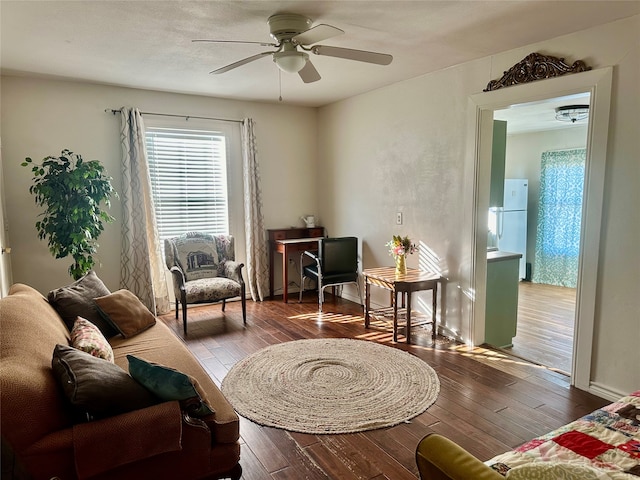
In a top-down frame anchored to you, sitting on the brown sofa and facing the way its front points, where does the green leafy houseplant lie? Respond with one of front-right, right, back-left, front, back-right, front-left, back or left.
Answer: left

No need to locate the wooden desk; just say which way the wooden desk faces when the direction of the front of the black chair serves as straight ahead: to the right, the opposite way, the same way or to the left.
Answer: the opposite way

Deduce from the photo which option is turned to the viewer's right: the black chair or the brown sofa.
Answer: the brown sofa

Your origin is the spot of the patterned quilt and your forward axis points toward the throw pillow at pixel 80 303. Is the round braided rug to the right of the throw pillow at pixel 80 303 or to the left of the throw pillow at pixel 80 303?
right

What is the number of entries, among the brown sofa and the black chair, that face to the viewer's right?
1

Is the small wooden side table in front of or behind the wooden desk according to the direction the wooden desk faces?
in front

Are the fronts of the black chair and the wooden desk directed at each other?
yes

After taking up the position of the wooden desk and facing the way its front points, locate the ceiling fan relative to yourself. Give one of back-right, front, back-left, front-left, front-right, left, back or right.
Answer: front-right

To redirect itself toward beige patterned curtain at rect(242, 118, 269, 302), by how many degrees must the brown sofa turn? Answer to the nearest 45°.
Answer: approximately 45° to its left

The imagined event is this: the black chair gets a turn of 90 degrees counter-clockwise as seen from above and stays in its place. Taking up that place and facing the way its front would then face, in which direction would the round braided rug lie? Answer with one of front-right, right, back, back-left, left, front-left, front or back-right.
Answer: front-left

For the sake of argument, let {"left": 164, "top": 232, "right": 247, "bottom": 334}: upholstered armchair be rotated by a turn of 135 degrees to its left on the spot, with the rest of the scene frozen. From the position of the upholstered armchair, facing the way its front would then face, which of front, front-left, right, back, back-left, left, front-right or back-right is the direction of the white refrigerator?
right

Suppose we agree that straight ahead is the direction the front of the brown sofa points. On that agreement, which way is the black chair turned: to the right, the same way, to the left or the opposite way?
to the left

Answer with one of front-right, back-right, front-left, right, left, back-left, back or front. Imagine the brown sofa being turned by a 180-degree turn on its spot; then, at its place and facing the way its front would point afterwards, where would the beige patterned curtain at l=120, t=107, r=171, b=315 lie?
right

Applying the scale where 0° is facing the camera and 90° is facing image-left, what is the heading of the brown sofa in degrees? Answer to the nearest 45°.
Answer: approximately 270°

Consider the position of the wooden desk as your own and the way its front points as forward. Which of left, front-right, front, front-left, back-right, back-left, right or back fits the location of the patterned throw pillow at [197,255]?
right

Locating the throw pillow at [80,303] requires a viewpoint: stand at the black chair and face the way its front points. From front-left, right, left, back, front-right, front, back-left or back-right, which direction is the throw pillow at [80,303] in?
left

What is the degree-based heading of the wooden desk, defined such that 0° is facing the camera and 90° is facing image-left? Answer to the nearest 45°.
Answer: approximately 315°

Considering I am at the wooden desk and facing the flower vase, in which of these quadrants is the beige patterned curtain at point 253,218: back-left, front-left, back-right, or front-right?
back-right
